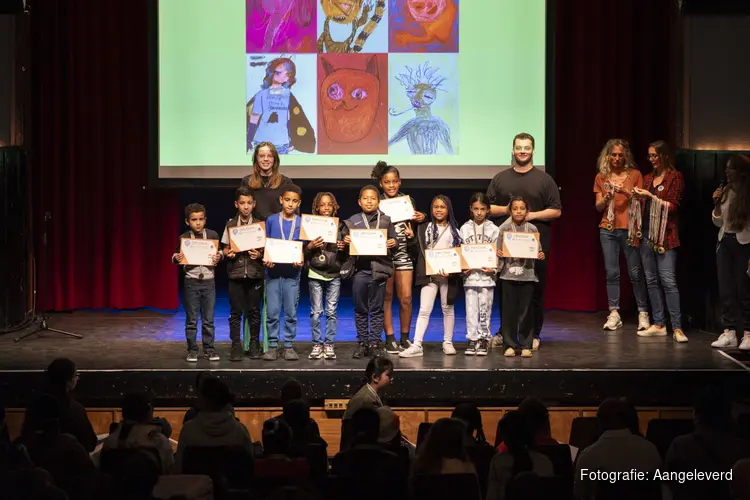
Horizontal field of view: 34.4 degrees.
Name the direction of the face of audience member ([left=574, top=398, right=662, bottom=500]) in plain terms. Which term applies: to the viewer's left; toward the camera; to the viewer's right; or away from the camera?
away from the camera

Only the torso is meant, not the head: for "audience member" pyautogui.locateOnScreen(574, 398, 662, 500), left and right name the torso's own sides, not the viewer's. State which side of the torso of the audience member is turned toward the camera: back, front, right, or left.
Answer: back

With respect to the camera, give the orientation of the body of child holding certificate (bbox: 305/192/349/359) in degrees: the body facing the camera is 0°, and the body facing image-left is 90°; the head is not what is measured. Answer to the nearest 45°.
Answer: approximately 0°

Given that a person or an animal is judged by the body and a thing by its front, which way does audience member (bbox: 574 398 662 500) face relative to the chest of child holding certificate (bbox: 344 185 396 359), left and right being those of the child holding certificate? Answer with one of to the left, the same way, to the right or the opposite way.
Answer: the opposite way

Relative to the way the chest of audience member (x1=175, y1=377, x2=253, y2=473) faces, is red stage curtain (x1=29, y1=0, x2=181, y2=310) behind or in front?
in front

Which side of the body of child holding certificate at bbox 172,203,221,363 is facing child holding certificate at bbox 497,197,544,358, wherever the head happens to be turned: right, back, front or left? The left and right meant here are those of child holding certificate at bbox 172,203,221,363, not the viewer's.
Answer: left

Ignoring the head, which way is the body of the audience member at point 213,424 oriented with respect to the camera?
away from the camera

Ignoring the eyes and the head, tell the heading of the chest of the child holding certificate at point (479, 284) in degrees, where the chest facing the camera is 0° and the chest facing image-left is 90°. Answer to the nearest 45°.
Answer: approximately 0°

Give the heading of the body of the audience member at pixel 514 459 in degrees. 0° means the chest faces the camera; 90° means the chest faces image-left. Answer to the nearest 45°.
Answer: approximately 180°

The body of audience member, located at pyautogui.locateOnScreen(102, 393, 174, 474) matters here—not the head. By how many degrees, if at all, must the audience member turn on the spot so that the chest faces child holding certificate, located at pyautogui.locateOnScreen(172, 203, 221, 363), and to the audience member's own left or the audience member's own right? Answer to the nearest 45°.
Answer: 0° — they already face them

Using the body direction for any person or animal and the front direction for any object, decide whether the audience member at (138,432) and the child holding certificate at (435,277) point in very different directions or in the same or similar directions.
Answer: very different directions
